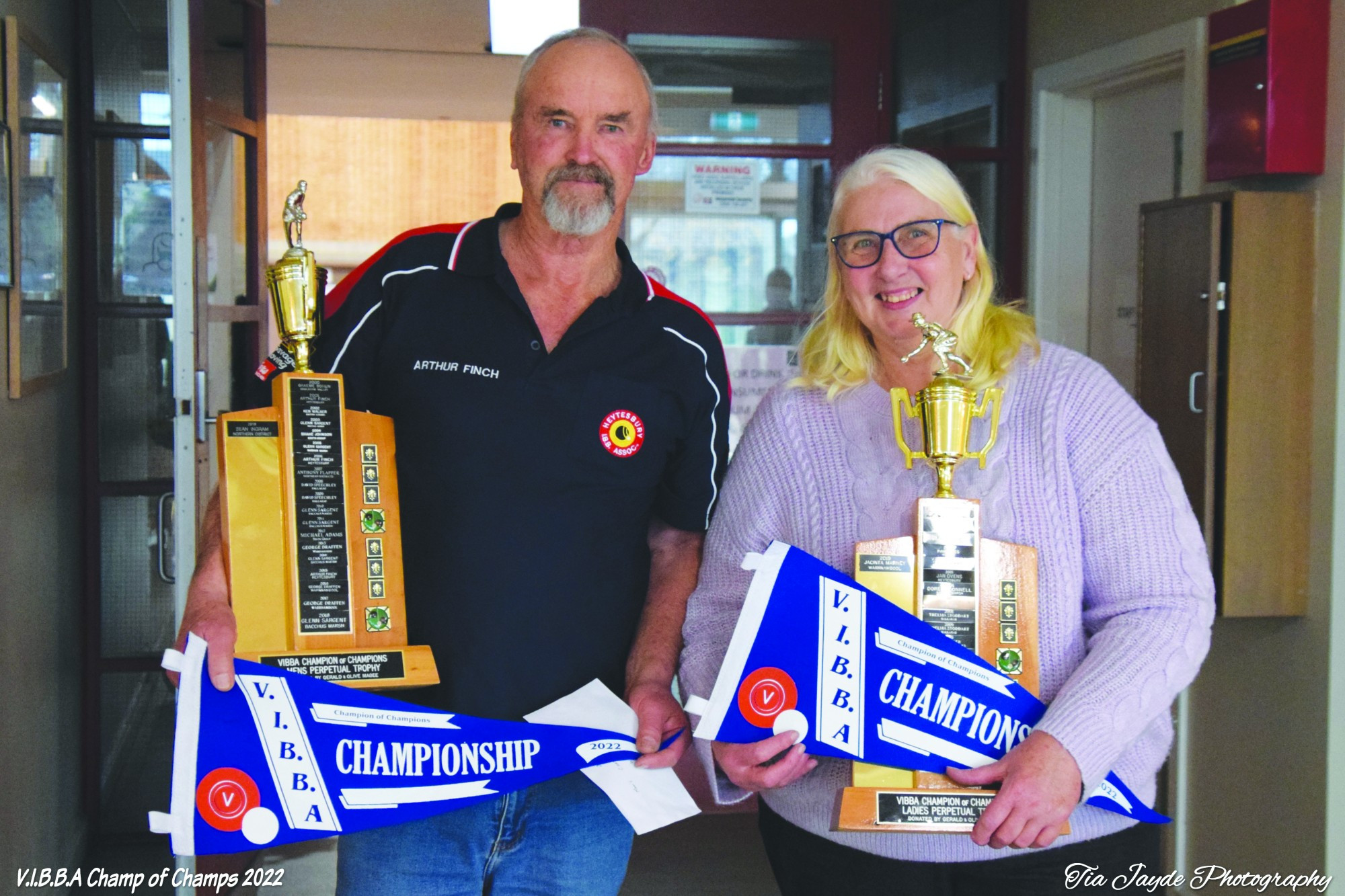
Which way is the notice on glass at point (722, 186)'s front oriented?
toward the camera

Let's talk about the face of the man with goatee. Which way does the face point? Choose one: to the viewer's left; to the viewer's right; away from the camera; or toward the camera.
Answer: toward the camera

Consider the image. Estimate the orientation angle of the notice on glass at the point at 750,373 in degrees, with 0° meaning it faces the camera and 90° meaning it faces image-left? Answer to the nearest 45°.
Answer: approximately 0°

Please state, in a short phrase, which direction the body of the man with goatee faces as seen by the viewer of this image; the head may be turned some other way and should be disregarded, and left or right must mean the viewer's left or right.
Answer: facing the viewer

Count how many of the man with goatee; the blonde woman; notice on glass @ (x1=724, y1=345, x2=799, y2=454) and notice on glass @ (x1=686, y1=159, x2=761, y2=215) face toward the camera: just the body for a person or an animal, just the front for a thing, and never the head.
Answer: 4

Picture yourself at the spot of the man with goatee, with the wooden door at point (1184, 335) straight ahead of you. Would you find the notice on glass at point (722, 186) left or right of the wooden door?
left

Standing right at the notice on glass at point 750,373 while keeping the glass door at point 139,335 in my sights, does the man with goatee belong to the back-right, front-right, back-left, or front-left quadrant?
front-left
